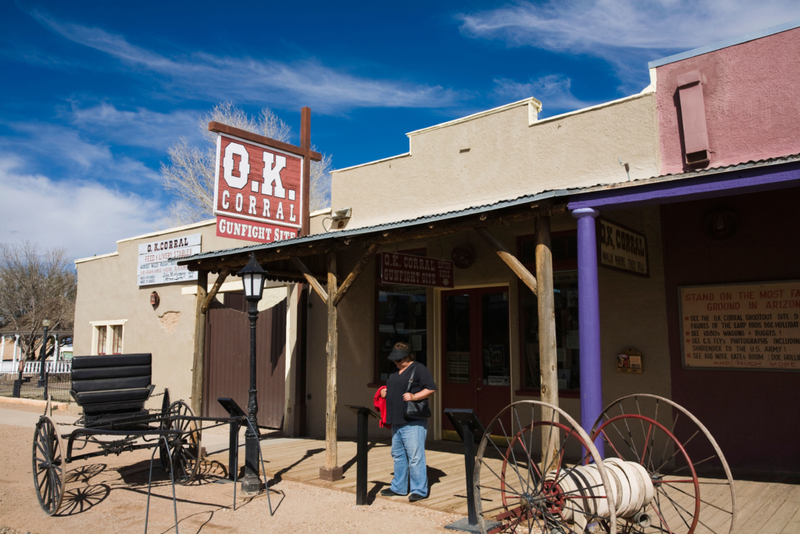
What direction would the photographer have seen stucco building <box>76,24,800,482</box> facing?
facing the viewer and to the left of the viewer

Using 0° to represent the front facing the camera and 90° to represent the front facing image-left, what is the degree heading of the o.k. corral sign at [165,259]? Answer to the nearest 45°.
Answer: approximately 45°

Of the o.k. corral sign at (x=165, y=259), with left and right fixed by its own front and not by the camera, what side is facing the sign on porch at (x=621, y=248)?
left

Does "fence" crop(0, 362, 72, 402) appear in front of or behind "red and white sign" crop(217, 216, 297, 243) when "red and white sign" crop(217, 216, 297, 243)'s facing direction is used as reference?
behind

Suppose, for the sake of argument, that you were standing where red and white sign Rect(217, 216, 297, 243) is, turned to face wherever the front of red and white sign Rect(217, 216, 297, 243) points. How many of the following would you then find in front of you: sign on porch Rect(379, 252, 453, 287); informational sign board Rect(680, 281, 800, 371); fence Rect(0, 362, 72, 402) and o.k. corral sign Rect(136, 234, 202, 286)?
2

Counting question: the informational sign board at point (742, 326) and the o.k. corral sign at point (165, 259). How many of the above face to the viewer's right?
0

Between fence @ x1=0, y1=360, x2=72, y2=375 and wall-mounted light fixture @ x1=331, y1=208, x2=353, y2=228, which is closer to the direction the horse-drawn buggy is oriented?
the wall-mounted light fixture

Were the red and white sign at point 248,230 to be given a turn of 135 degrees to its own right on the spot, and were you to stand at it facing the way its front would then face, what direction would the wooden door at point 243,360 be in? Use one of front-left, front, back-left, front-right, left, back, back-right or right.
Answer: right
